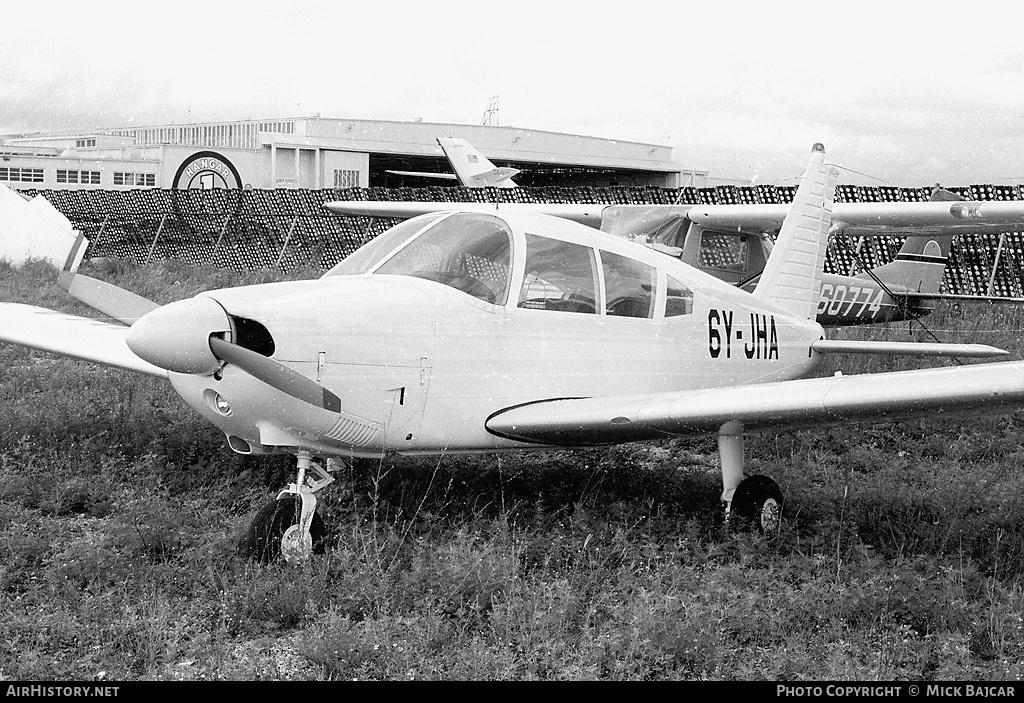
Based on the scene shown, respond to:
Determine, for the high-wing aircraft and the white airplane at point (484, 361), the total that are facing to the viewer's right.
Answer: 0

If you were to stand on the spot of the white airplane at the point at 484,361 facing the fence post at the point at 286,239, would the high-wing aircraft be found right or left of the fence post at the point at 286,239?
right

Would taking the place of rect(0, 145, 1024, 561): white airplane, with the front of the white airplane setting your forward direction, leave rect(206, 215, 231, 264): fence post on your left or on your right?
on your right

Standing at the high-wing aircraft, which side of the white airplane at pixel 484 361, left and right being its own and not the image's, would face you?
back

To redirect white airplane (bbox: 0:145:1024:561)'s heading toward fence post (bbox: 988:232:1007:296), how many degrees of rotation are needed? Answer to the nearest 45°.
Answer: approximately 180°

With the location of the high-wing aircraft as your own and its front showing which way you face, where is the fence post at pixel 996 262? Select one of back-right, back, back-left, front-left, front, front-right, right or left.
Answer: back

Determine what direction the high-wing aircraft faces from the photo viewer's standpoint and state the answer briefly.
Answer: facing the viewer and to the left of the viewer

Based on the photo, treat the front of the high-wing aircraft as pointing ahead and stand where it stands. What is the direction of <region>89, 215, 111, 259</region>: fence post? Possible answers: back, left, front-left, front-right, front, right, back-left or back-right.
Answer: right

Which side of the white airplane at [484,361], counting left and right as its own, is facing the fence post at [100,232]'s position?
right

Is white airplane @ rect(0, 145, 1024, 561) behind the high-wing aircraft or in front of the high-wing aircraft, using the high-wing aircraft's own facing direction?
in front
